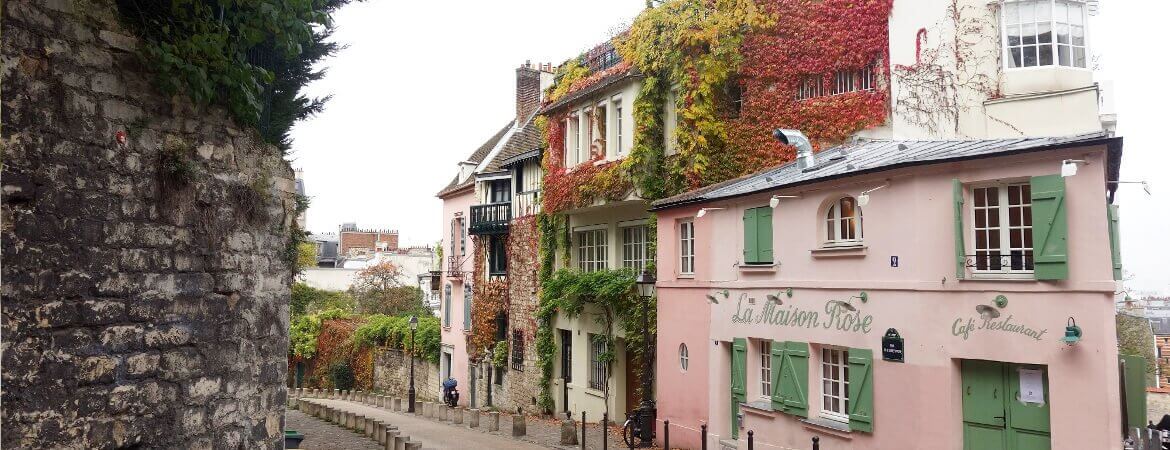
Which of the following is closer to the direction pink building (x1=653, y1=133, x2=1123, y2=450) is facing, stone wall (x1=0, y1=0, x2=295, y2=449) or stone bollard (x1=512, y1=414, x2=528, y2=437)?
the stone wall

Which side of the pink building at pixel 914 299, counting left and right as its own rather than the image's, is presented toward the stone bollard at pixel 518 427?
right

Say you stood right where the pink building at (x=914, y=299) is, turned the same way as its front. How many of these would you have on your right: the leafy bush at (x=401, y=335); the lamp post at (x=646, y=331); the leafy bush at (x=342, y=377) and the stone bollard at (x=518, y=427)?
4

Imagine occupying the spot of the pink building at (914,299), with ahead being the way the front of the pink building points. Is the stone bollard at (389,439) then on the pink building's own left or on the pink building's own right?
on the pink building's own right

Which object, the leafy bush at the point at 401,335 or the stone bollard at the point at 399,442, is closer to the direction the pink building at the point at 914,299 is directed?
the stone bollard

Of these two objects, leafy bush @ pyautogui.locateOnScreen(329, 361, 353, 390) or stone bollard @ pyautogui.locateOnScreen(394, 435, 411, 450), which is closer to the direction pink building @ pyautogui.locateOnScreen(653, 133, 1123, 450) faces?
the stone bollard

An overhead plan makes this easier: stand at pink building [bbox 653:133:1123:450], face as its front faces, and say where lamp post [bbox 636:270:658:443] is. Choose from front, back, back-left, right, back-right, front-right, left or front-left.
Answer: right

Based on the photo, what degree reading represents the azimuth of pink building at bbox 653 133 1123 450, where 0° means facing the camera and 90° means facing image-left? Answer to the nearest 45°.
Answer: approximately 45°

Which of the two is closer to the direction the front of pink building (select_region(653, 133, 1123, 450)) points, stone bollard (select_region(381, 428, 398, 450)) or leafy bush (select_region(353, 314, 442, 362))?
the stone bollard

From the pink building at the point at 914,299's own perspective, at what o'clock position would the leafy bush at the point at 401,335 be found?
The leafy bush is roughly at 3 o'clock from the pink building.

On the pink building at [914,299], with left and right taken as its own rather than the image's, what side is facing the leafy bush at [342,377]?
right

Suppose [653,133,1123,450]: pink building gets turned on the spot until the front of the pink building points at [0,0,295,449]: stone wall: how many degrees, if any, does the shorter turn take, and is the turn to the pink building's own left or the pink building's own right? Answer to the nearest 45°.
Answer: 0° — it already faces it

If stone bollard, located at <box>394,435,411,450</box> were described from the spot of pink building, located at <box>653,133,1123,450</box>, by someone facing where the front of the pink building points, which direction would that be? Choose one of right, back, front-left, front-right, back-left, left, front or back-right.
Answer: front-right
